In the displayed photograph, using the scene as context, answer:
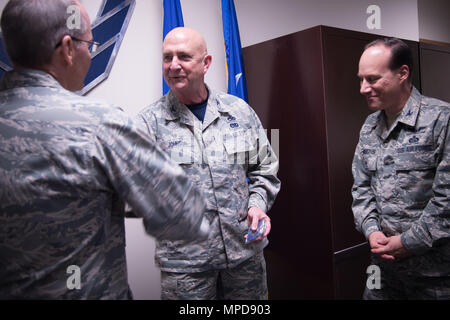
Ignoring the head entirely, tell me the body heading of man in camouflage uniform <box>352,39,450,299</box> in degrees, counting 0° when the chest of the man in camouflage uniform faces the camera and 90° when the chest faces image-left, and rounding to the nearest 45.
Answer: approximately 45°

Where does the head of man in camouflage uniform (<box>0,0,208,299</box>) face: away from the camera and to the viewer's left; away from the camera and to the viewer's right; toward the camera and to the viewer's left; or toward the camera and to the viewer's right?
away from the camera and to the viewer's right

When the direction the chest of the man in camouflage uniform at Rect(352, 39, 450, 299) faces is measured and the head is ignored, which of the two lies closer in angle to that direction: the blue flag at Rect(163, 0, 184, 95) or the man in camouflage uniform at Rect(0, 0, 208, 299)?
the man in camouflage uniform

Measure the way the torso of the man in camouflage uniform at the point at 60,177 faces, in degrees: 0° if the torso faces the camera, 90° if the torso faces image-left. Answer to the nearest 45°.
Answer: approximately 225°

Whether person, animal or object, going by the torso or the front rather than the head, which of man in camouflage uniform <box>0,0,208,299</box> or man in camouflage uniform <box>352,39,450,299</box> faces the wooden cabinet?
man in camouflage uniform <box>0,0,208,299</box>

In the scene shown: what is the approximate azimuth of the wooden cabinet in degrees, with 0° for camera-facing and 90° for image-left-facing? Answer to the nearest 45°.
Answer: approximately 315°

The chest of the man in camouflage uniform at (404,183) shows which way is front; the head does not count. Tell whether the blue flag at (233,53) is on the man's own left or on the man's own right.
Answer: on the man's own right

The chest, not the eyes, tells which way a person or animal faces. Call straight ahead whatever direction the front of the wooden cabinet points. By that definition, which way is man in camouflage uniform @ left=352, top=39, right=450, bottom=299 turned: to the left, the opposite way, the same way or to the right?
to the right

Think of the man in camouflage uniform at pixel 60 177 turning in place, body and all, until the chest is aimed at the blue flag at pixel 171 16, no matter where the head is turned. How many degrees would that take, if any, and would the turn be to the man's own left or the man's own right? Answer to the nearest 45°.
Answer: approximately 45° to the man's own left
